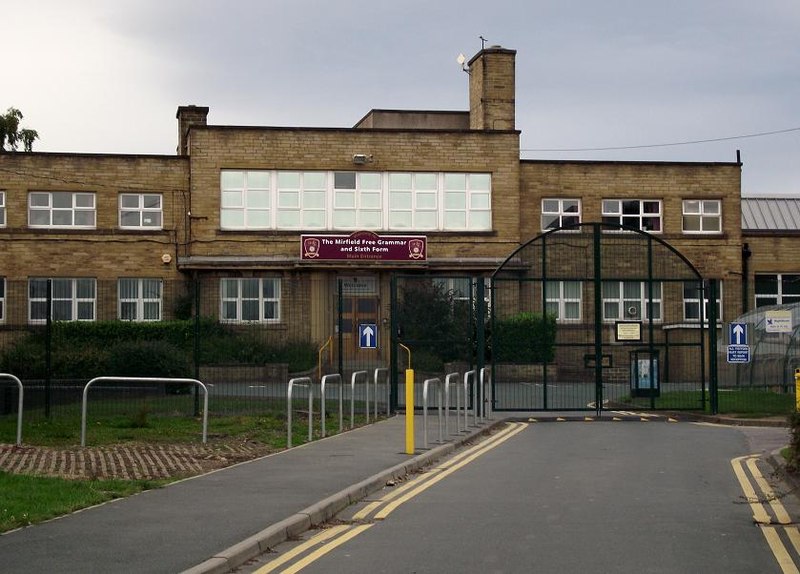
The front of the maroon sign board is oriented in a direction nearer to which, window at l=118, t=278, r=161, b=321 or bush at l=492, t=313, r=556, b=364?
the bush

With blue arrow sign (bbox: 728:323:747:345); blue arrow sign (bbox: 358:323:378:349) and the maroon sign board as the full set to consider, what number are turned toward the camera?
3

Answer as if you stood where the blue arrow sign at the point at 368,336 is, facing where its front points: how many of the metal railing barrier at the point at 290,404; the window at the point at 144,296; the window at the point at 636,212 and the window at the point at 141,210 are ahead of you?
1

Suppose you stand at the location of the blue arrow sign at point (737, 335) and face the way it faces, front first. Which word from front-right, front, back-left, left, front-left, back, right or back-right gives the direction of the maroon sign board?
back-right

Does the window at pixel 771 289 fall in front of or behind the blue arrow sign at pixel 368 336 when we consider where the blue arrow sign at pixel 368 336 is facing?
behind

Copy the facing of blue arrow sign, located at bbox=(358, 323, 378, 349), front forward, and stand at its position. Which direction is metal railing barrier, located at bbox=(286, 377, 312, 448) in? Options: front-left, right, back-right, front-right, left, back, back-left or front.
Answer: front

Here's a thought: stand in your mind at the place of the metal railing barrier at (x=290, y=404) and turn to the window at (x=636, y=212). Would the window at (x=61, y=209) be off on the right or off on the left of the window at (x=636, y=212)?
left

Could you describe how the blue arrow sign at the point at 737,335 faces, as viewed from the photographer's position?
facing the viewer

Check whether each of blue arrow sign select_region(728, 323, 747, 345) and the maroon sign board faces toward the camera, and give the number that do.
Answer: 2

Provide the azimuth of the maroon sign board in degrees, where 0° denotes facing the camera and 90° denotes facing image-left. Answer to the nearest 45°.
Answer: approximately 0°

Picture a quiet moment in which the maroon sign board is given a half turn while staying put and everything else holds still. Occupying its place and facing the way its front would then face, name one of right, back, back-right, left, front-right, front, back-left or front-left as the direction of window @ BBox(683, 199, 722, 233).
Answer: right
